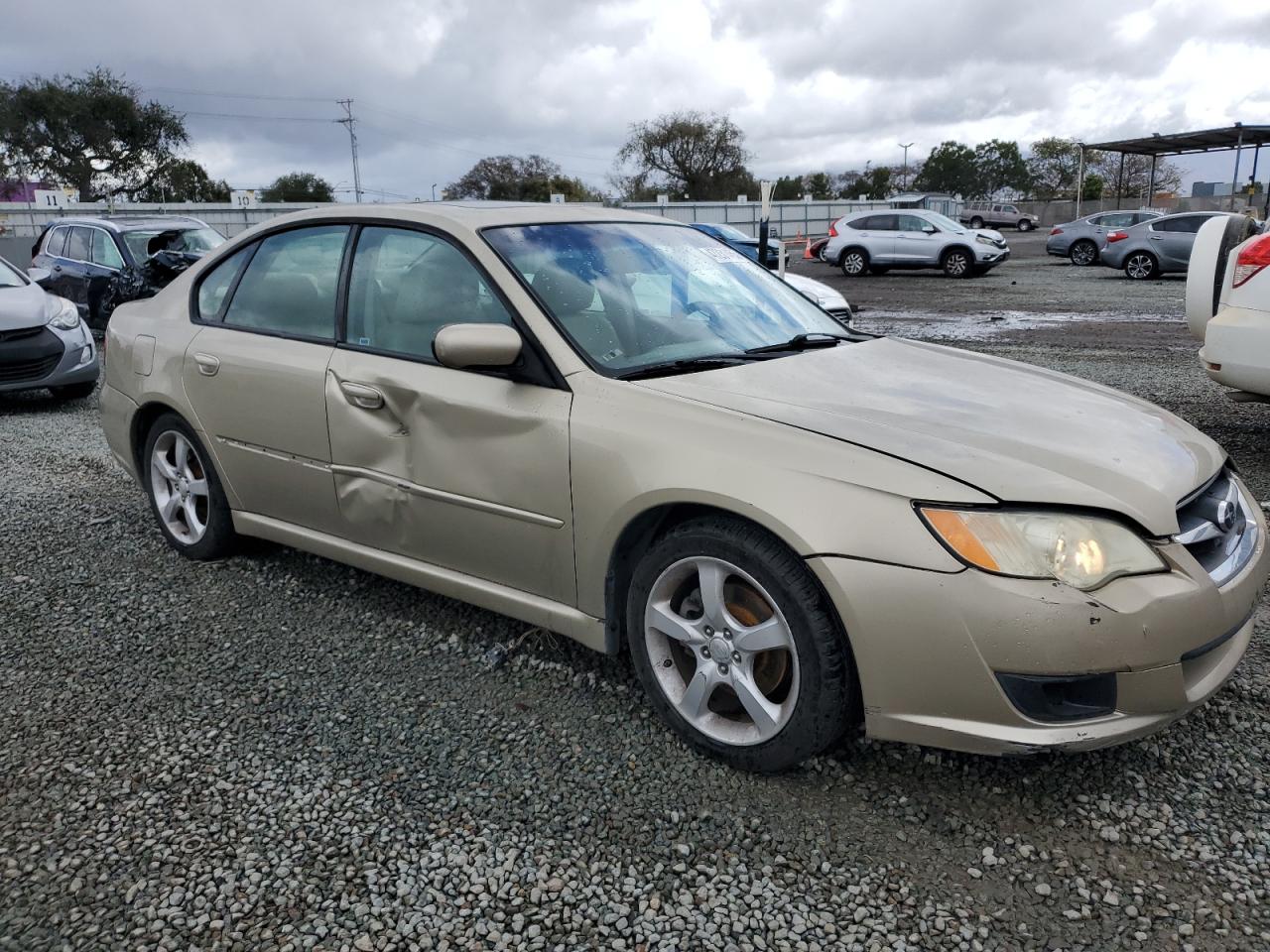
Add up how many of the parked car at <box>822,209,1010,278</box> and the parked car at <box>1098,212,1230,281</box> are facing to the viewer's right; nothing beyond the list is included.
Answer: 2

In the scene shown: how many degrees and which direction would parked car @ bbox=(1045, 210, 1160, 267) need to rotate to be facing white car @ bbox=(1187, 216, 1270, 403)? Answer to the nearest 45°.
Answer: approximately 90° to its right

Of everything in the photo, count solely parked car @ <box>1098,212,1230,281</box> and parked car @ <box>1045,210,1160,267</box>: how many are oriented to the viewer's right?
2

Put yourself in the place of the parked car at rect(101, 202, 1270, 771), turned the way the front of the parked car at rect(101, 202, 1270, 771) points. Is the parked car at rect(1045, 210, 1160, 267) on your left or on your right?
on your left

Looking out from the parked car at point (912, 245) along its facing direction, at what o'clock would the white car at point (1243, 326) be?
The white car is roughly at 3 o'clock from the parked car.

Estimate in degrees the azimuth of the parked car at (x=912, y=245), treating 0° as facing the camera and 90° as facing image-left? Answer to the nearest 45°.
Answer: approximately 270°

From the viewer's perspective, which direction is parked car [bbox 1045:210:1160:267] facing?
to the viewer's right

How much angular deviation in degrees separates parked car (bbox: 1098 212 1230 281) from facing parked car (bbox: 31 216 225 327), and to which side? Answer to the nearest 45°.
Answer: approximately 135° to its right

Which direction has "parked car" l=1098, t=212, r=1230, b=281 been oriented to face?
to the viewer's right

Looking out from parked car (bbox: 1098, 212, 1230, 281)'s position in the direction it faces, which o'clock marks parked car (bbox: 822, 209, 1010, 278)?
parked car (bbox: 822, 209, 1010, 278) is roughly at 6 o'clock from parked car (bbox: 1098, 212, 1230, 281).

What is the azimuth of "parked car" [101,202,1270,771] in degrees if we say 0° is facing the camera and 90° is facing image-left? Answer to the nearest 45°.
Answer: approximately 315°

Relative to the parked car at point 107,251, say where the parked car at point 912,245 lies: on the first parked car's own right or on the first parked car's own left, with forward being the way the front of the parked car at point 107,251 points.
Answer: on the first parked car's own left

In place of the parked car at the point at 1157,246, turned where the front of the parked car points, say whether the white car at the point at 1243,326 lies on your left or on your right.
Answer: on your right

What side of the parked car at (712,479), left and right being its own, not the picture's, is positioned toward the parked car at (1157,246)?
left

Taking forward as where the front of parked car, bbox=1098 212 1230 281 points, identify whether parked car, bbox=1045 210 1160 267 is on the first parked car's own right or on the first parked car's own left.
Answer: on the first parked car's own left

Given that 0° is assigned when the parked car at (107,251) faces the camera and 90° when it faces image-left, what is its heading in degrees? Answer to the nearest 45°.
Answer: approximately 315°
